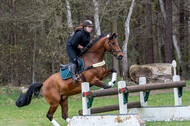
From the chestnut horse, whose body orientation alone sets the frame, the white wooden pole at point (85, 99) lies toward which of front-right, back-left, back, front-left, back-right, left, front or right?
right

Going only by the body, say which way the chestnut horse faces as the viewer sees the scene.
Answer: to the viewer's right

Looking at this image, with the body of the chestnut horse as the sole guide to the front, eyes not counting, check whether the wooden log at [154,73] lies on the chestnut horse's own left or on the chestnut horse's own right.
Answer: on the chestnut horse's own left

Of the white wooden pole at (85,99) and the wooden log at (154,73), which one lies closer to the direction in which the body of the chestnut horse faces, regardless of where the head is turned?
the wooden log
